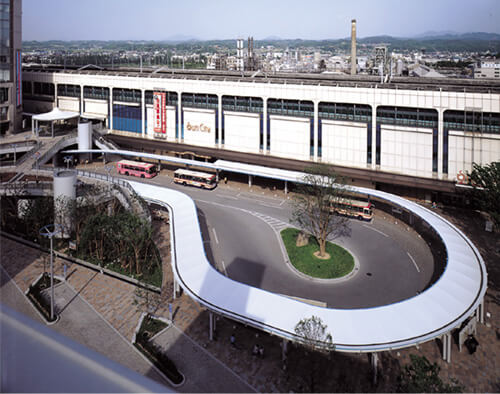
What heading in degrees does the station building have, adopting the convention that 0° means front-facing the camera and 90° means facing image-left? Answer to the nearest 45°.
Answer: approximately 45°

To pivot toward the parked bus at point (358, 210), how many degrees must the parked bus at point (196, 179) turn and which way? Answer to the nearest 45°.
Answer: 0° — it already faces it

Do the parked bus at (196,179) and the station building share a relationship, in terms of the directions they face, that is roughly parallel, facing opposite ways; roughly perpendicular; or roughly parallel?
roughly perpendicular

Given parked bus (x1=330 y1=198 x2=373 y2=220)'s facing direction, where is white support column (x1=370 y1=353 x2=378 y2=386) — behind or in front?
in front

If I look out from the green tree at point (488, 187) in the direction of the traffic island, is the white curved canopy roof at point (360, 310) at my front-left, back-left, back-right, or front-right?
front-left

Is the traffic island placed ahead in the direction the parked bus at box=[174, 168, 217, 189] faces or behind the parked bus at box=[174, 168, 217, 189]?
ahead

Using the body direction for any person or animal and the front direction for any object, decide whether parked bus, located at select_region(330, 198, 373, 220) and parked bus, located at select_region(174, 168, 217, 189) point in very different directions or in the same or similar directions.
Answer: same or similar directions

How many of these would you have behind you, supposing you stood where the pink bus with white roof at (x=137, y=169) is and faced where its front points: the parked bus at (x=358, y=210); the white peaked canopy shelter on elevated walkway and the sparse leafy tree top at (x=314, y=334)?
1

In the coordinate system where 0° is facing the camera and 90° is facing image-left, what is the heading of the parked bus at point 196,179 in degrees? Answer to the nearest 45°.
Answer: approximately 315°

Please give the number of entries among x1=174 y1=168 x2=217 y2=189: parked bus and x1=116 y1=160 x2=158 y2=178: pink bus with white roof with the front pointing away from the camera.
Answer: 0

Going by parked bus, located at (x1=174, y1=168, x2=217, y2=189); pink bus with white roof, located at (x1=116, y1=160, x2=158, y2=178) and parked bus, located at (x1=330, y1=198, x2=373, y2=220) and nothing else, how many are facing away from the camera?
0

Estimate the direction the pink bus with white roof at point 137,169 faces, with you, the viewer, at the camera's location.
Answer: facing the viewer and to the right of the viewer

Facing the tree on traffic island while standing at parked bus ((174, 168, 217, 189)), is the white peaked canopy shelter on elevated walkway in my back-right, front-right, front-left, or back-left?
back-right
